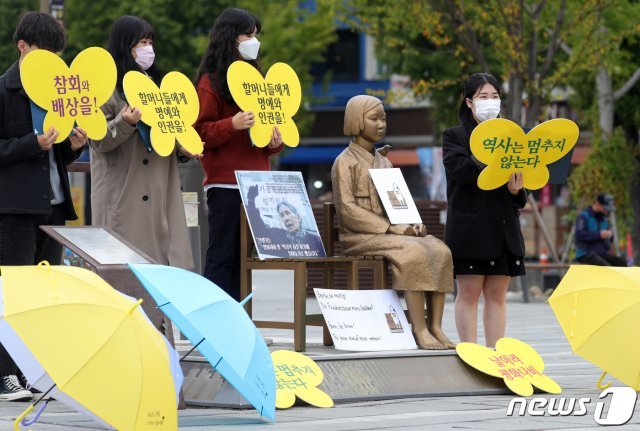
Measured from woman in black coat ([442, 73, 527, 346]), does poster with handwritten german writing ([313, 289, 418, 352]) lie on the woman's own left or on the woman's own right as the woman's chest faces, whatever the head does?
on the woman's own right

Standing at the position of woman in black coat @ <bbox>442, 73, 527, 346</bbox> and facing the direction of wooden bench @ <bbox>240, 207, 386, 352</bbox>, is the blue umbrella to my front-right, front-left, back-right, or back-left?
front-left

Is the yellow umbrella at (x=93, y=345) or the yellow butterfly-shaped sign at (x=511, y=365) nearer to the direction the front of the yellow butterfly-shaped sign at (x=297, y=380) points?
the yellow umbrella

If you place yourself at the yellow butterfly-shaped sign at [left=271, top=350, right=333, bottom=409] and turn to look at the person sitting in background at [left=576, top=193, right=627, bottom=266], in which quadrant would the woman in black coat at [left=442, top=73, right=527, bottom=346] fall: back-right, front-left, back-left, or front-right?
front-right

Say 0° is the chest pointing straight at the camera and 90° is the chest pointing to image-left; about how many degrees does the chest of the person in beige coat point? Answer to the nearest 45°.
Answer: approximately 315°

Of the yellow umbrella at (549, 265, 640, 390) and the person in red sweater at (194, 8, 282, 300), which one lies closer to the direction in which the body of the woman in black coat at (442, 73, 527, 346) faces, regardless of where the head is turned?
the yellow umbrella

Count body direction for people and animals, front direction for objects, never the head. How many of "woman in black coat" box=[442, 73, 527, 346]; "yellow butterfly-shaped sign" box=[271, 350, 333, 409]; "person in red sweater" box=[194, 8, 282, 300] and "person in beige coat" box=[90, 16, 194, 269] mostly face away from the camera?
0

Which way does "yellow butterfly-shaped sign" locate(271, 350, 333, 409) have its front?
toward the camera

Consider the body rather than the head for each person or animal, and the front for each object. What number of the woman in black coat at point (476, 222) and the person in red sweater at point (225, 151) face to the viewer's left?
0

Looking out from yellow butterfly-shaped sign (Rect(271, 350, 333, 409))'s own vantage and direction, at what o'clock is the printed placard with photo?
The printed placard with photo is roughly at 6 o'clock from the yellow butterfly-shaped sign.

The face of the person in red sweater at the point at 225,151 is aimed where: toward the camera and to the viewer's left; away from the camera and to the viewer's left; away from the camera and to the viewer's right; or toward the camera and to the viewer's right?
toward the camera and to the viewer's right

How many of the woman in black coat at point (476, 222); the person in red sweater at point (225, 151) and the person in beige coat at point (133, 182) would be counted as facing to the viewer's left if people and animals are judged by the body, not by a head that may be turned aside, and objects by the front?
0

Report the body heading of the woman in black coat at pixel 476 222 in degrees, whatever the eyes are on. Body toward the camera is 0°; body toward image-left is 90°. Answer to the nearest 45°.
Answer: approximately 315°
